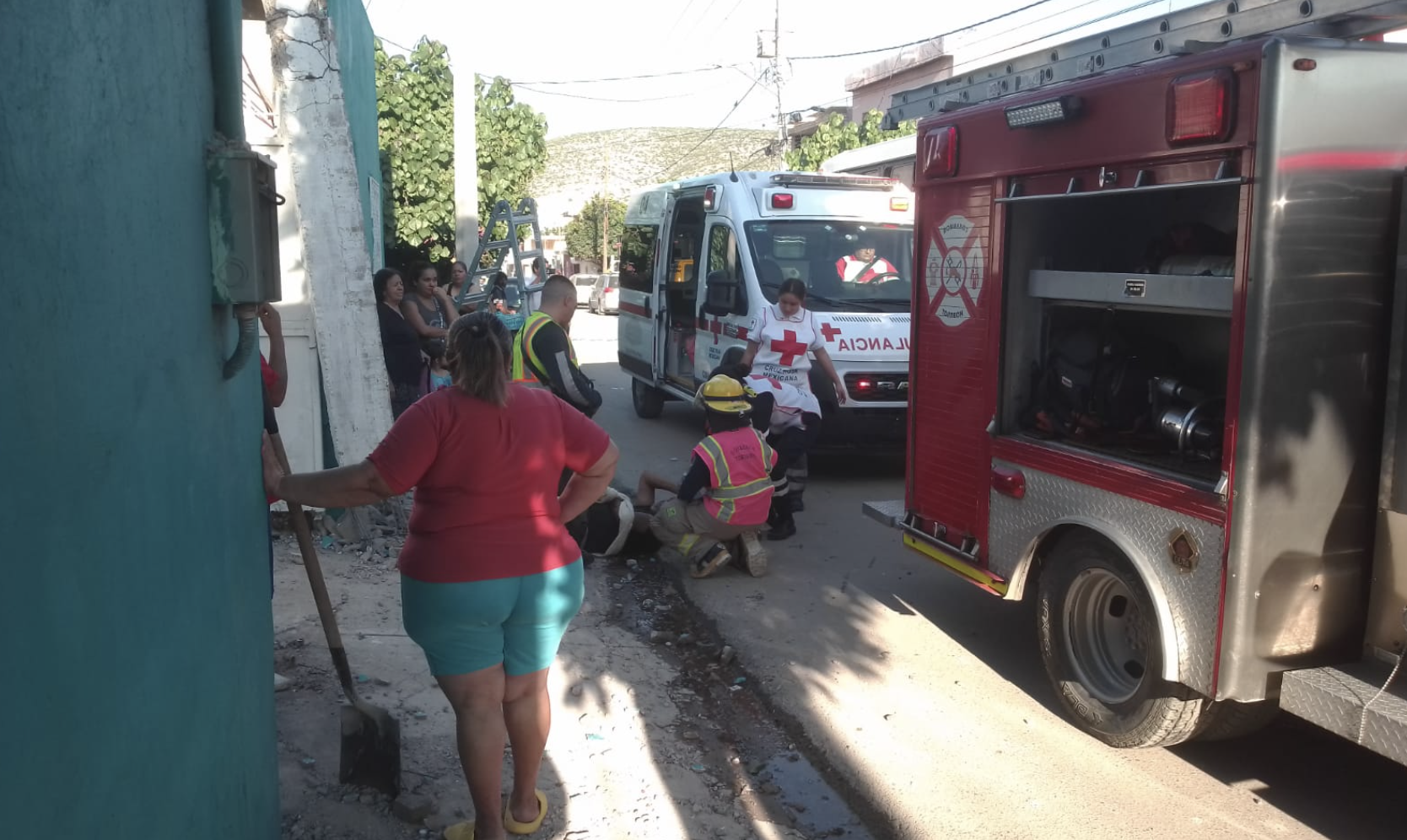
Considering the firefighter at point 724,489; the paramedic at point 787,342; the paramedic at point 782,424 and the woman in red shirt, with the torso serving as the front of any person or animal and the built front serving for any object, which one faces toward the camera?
the paramedic at point 787,342

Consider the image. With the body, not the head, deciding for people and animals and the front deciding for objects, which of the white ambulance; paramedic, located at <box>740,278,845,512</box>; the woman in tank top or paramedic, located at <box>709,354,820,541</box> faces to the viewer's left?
paramedic, located at <box>709,354,820,541</box>

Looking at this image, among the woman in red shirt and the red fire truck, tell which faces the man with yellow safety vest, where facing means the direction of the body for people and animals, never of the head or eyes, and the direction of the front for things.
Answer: the woman in red shirt

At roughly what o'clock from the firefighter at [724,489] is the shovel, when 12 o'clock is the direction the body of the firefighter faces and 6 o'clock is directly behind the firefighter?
The shovel is roughly at 8 o'clock from the firefighter.

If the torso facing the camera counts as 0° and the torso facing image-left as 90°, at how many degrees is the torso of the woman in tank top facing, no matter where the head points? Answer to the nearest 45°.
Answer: approximately 315°

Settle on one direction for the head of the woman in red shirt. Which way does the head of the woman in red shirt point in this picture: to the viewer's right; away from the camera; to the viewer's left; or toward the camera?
away from the camera

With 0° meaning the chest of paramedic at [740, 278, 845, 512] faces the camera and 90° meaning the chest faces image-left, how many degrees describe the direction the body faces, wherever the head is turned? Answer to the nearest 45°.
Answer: approximately 0°

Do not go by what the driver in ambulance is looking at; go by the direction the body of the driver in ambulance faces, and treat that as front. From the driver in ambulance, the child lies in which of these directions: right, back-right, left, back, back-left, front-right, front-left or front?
right

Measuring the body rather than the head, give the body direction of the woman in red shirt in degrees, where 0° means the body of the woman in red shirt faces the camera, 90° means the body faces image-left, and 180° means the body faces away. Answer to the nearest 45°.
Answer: approximately 180°

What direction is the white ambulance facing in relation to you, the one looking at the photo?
facing the viewer and to the right of the viewer

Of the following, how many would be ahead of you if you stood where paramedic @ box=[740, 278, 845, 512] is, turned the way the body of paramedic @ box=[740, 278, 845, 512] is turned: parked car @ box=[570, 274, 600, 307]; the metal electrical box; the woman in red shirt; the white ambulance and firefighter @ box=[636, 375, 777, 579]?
3

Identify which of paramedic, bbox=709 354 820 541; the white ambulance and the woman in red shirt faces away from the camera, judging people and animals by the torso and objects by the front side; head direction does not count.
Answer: the woman in red shirt

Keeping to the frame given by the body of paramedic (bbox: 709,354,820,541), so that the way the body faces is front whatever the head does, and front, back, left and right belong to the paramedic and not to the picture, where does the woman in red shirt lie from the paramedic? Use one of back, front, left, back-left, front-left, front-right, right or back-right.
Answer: left

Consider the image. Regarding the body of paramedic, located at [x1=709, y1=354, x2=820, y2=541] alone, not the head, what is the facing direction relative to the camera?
to the viewer's left

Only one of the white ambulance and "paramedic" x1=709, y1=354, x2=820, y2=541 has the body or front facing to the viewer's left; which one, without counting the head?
the paramedic

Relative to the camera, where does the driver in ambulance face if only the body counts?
toward the camera
